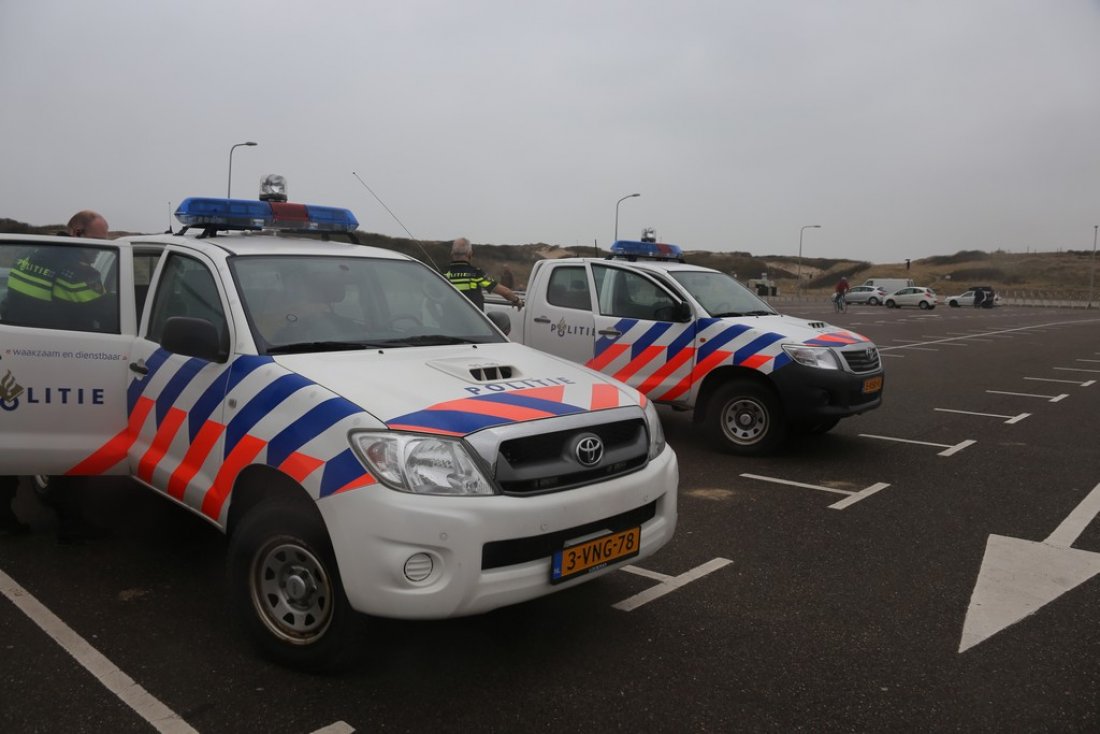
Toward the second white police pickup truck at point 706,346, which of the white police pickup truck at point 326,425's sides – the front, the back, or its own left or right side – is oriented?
left

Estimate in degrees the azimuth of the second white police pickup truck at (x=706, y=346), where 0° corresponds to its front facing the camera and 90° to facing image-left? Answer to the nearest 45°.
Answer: approximately 315°

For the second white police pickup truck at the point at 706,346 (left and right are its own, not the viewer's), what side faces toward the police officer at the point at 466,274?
back

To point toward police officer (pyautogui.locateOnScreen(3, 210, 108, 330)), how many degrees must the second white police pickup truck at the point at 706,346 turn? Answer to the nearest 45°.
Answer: approximately 90° to its right

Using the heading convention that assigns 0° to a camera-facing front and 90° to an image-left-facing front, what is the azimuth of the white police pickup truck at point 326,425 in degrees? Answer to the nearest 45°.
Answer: approximately 315°
